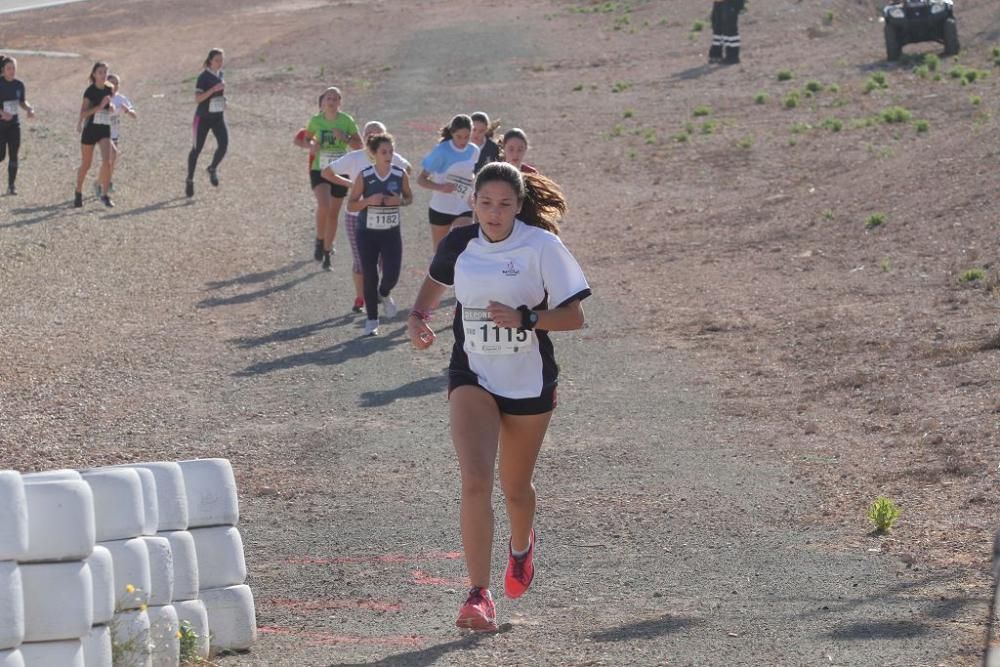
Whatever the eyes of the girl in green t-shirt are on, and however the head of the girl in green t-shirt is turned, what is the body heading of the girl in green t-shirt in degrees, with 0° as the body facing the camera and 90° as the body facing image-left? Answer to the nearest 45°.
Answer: approximately 0°

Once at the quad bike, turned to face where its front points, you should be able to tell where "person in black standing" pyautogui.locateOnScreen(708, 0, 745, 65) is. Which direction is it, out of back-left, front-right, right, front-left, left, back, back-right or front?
back-right

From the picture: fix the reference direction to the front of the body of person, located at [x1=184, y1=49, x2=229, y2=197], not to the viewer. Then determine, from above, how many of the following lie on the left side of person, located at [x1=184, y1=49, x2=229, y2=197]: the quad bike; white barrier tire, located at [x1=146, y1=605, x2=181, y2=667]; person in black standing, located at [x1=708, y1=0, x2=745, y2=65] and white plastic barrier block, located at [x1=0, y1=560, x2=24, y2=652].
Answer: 2

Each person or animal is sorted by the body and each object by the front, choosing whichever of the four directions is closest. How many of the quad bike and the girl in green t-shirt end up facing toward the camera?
2

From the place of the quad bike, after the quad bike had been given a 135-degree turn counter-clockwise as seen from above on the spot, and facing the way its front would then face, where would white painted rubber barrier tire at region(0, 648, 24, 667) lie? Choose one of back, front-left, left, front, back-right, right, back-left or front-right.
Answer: back-right

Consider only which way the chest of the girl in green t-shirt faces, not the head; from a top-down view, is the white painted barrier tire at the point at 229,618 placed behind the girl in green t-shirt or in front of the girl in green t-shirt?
in front

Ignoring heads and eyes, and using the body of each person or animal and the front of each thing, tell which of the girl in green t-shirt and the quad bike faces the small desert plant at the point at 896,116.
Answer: the quad bike

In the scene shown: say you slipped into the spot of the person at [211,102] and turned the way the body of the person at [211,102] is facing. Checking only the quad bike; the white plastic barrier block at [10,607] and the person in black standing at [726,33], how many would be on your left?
2

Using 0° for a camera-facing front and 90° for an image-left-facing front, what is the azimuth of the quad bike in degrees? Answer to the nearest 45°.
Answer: approximately 0°

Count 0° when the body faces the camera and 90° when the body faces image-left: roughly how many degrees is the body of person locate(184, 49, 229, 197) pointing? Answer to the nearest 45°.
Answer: approximately 315°

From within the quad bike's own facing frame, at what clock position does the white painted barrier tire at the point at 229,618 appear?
The white painted barrier tire is roughly at 12 o'clock from the quad bike.
